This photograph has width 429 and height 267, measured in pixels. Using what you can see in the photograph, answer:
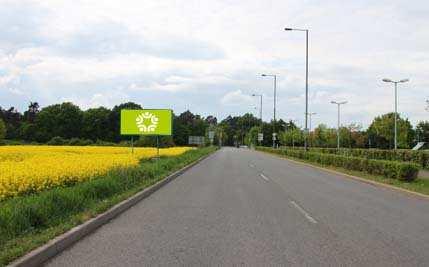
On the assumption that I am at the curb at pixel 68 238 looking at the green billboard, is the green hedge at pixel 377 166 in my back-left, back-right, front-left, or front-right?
front-right

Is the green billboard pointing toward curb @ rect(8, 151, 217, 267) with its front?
yes

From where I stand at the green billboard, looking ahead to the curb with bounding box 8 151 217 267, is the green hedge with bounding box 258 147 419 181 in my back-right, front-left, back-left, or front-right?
front-left

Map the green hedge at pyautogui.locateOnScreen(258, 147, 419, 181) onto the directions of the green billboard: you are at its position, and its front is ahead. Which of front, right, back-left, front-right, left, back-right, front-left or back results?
front-left

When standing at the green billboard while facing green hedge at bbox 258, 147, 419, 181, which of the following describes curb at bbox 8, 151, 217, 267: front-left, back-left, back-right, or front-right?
front-right

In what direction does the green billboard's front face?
toward the camera
